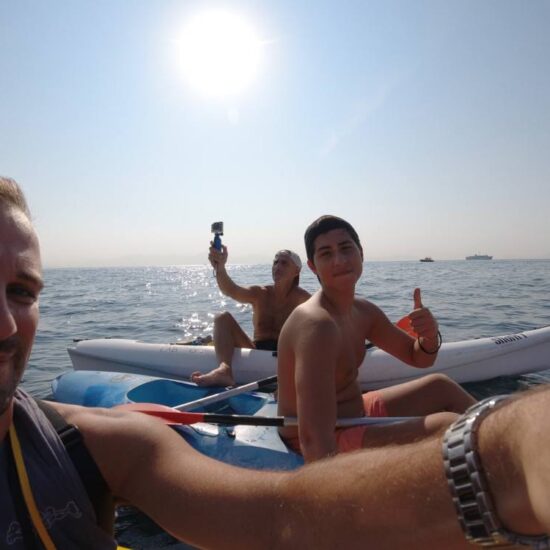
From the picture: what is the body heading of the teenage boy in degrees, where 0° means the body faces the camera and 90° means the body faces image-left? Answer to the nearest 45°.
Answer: approximately 315°

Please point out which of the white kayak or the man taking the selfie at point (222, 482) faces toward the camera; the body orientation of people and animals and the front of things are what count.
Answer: the man taking the selfie

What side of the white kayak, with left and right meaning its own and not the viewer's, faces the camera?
left

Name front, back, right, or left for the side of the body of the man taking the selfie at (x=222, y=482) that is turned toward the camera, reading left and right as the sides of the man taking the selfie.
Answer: front

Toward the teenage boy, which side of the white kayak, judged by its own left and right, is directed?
left

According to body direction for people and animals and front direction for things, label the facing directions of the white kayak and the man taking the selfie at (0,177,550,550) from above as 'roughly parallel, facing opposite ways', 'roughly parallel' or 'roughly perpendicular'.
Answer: roughly perpendicular

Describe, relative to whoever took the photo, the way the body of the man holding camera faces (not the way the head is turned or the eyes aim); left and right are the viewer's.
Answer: facing the viewer and to the left of the viewer

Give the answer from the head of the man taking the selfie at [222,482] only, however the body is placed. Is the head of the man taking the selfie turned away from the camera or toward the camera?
toward the camera
